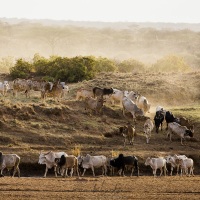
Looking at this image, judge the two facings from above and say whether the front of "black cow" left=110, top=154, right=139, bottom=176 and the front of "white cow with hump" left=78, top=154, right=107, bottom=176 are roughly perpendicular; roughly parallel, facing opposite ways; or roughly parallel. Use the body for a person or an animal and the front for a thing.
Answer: roughly parallel

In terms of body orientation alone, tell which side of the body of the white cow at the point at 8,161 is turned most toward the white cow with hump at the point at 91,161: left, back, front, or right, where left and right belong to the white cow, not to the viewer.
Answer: back

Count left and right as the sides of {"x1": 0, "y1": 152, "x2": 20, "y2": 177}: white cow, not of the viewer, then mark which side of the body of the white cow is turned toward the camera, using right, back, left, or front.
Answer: left

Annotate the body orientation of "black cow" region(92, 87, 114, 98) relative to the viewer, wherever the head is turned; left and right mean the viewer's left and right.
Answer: facing to the right of the viewer

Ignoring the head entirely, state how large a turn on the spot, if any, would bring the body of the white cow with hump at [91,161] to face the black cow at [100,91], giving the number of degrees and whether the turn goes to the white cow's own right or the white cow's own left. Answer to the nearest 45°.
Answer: approximately 90° to the white cow's own right

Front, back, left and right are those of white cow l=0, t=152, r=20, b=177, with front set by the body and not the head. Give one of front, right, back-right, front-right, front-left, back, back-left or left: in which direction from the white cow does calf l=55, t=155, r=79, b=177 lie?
back

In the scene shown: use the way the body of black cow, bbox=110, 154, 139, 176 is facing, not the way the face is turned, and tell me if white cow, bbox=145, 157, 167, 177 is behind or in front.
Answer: behind

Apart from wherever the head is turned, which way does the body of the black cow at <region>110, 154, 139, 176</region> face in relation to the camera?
to the viewer's left

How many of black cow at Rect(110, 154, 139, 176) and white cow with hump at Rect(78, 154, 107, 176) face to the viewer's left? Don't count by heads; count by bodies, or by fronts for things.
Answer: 2

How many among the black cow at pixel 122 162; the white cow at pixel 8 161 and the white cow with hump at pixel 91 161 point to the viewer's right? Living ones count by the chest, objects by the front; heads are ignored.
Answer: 0

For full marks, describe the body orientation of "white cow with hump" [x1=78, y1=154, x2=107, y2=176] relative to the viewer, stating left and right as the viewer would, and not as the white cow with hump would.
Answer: facing to the left of the viewer

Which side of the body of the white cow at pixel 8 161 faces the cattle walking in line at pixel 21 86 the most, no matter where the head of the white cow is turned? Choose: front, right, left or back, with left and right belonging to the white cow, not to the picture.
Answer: right
